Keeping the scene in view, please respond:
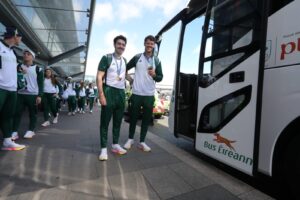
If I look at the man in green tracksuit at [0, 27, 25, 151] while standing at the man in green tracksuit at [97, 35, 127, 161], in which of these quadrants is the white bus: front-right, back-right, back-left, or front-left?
back-left

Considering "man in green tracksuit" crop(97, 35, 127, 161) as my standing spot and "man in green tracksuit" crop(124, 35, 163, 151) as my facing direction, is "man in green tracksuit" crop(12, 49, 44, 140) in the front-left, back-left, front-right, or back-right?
back-left

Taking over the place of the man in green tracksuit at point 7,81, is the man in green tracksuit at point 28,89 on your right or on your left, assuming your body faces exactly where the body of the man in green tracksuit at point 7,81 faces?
on your left

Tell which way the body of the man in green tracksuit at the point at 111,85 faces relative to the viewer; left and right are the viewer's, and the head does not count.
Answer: facing the viewer and to the right of the viewer

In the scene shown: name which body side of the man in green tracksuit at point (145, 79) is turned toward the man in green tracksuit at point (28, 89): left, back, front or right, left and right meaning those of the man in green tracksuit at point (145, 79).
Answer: right

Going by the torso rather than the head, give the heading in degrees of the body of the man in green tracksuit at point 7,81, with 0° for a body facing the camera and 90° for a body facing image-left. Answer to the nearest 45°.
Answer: approximately 315°

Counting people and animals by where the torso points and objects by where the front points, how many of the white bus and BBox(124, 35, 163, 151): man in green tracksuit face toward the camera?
1

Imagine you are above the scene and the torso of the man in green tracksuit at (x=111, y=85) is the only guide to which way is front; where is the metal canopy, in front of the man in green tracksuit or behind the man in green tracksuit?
behind

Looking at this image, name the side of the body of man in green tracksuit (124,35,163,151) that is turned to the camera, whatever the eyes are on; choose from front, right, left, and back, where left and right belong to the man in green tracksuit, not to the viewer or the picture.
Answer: front

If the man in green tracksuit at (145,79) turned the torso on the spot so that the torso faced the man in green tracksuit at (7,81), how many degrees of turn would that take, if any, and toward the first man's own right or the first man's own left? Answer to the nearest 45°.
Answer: approximately 90° to the first man's own right

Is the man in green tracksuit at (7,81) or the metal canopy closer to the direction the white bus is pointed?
the metal canopy
